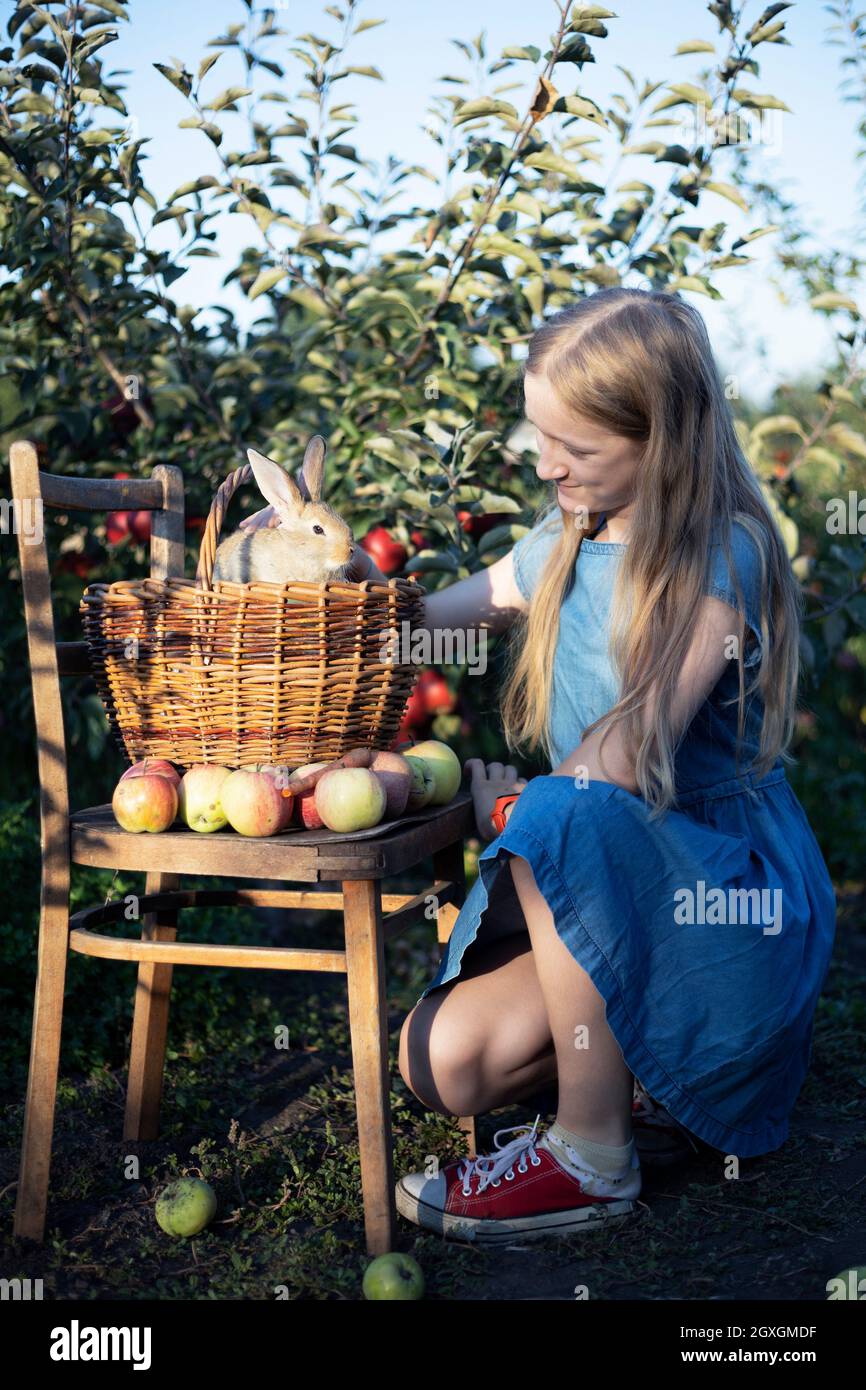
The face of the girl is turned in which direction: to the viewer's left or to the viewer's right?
to the viewer's left

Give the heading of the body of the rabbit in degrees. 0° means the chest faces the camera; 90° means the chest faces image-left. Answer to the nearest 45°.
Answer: approximately 270°
